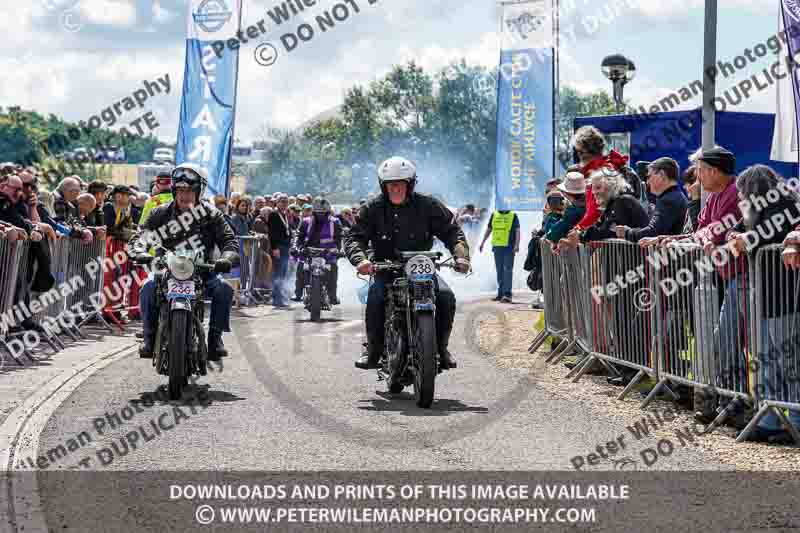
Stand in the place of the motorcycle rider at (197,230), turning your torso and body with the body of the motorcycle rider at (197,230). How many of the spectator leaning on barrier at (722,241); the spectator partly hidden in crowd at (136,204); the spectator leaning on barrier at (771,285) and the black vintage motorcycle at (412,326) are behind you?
1

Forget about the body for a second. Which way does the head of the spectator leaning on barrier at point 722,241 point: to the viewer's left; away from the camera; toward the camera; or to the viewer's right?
to the viewer's left

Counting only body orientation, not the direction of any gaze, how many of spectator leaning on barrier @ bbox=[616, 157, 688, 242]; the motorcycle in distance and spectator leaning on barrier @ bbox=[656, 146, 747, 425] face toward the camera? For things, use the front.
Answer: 1

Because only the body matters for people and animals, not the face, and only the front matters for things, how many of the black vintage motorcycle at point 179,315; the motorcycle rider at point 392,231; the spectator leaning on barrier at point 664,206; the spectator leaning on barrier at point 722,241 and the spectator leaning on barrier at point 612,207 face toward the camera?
2

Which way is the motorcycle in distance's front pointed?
toward the camera

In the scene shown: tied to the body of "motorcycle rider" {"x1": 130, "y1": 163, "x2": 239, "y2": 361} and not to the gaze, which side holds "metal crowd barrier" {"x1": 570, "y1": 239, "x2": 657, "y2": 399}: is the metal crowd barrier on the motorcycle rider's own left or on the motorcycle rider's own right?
on the motorcycle rider's own left

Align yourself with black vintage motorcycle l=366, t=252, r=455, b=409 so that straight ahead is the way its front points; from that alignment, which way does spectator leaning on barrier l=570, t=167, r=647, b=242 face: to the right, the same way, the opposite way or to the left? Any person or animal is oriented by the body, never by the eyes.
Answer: to the right

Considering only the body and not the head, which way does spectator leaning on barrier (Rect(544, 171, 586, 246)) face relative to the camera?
to the viewer's left

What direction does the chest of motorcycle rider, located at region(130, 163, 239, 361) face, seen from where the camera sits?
toward the camera

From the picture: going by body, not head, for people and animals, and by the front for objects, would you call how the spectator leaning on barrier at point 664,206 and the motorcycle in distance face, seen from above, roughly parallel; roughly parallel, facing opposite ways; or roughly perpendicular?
roughly perpendicular

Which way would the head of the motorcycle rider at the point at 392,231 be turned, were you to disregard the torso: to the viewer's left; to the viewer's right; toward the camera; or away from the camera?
toward the camera

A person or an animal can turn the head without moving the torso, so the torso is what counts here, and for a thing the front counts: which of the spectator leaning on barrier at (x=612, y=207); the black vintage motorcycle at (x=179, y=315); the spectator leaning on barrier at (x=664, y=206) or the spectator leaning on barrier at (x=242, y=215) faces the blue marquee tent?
the spectator leaning on barrier at (x=242, y=215)

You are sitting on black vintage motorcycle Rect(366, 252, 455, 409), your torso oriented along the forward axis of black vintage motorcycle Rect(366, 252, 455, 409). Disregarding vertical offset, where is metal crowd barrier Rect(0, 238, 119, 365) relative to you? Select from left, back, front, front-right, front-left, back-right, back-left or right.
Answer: back-right

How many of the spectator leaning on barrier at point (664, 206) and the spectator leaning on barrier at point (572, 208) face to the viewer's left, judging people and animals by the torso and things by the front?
2

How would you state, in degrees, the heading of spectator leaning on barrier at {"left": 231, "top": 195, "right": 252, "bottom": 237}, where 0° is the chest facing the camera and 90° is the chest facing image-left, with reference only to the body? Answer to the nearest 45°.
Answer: approximately 315°

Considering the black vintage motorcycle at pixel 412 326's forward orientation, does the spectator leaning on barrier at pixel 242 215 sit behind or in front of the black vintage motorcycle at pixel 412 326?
behind

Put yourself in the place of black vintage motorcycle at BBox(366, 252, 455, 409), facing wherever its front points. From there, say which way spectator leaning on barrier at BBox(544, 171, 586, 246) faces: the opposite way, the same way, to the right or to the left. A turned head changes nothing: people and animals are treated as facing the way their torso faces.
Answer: to the right

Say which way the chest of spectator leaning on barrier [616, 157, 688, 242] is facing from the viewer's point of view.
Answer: to the viewer's left
